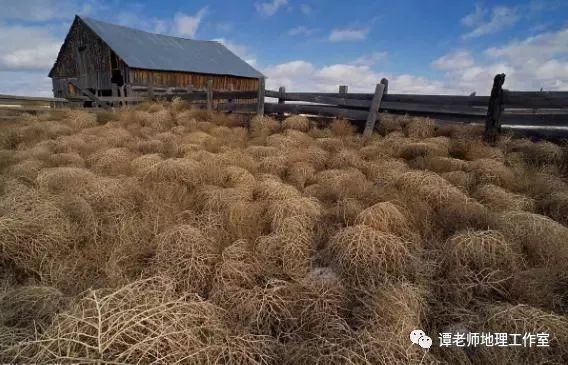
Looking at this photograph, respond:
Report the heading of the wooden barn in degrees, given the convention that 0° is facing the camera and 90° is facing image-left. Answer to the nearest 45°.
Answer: approximately 45°

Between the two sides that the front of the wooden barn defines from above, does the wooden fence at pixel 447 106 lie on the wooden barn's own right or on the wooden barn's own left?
on the wooden barn's own left
